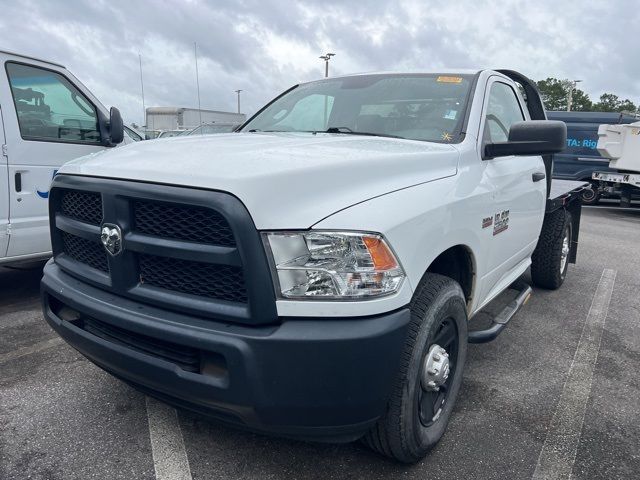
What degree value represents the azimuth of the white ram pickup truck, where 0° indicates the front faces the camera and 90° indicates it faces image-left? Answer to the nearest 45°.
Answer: approximately 45°

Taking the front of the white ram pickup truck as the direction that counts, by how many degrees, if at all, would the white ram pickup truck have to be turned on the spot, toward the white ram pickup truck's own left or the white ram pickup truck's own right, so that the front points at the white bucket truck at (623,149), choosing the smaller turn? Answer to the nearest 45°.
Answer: approximately 180°

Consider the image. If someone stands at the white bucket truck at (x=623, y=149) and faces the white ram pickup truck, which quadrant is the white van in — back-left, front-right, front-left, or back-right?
front-right

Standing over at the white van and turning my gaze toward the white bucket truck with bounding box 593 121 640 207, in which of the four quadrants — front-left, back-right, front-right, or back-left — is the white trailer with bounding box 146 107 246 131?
front-left

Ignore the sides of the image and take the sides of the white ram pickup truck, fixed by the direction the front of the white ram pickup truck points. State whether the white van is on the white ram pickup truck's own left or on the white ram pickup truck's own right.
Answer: on the white ram pickup truck's own right

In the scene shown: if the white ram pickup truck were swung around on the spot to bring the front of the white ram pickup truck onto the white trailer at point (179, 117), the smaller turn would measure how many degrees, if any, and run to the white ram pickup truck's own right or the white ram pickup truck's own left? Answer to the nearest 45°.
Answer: approximately 135° to the white ram pickup truck's own right
